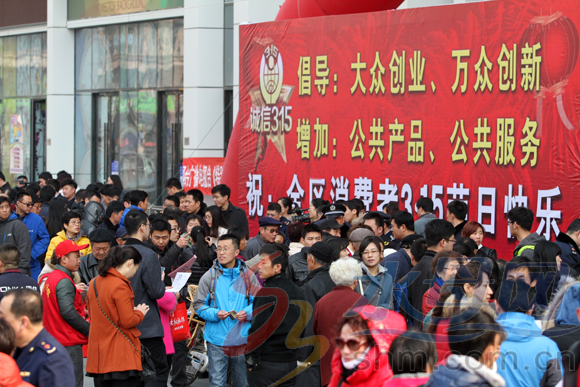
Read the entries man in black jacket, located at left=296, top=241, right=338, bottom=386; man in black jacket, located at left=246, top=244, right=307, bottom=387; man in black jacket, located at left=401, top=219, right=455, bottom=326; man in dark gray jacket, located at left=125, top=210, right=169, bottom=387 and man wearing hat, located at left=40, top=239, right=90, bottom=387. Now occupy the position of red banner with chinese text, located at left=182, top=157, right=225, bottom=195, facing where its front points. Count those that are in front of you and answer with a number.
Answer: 5

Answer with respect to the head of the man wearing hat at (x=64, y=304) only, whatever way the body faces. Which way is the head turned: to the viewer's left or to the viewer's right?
to the viewer's right

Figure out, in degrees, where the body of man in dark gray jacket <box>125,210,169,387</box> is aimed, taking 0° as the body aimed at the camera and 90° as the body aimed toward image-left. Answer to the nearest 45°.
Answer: approximately 225°

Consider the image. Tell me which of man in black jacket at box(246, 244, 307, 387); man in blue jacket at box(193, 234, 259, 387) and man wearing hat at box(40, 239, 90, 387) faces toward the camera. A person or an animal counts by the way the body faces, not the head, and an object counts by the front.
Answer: the man in blue jacket

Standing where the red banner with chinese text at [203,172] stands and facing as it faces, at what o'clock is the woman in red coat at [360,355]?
The woman in red coat is roughly at 12 o'clock from the red banner with chinese text.

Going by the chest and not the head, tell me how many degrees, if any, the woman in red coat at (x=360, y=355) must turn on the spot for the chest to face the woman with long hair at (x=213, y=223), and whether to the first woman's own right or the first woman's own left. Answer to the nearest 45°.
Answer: approximately 135° to the first woman's own right

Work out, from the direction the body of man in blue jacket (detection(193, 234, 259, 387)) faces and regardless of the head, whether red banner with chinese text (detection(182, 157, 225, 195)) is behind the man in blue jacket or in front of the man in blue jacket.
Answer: behind

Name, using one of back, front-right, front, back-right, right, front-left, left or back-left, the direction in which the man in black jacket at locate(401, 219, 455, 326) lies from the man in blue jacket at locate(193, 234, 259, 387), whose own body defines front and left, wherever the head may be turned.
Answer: left

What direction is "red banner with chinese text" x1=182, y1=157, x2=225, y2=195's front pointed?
toward the camera

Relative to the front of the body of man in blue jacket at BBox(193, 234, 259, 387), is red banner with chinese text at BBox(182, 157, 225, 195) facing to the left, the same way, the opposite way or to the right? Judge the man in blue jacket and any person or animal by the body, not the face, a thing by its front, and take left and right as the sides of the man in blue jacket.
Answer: the same way

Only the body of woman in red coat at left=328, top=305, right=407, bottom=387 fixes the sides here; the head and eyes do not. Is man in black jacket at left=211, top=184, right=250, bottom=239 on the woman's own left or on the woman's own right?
on the woman's own right

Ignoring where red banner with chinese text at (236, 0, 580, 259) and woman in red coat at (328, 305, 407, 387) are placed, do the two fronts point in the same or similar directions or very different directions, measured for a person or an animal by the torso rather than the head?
same or similar directions

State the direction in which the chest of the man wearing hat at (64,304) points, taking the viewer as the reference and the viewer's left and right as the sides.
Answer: facing to the right of the viewer

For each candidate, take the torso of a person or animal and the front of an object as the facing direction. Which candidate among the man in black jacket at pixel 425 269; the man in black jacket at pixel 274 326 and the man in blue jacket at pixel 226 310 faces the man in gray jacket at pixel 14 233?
the man in black jacket at pixel 274 326
